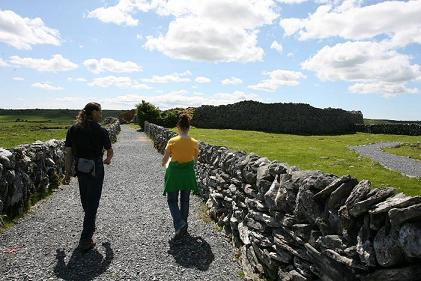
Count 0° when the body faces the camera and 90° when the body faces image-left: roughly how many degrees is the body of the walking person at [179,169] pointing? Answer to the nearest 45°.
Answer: approximately 180°

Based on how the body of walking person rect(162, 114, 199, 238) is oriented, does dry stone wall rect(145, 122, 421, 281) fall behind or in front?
behind

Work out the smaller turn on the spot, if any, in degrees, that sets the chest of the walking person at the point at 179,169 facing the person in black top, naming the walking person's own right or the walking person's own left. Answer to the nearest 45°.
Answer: approximately 90° to the walking person's own left
